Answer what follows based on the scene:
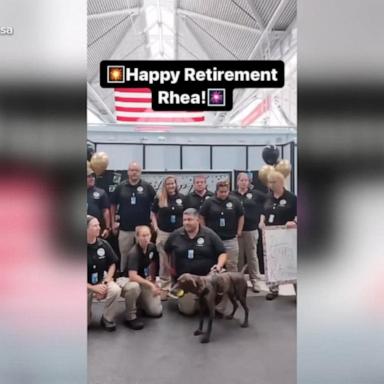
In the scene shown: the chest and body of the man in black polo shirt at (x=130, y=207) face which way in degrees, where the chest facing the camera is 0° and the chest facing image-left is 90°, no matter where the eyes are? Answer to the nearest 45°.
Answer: approximately 0°

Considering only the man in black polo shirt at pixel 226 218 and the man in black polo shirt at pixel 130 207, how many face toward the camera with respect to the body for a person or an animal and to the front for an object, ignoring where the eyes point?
2
